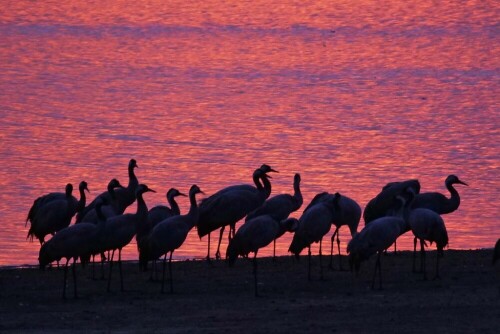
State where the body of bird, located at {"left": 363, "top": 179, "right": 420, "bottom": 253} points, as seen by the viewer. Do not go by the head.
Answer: to the viewer's right

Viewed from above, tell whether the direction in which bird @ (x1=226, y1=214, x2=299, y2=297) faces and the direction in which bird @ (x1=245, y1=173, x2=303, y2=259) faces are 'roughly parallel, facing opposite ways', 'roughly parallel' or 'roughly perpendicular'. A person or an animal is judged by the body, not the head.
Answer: roughly parallel

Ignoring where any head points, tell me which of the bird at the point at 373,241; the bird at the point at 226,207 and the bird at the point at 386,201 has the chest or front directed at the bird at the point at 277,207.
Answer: the bird at the point at 226,207

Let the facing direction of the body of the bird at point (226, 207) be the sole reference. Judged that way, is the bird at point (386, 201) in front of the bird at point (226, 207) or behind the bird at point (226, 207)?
in front

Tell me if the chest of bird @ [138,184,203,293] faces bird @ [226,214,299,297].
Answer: yes

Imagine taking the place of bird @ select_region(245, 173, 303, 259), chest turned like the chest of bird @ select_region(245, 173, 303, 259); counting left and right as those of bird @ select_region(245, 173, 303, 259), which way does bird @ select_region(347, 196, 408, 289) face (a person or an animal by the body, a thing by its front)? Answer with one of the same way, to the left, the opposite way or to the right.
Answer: the same way

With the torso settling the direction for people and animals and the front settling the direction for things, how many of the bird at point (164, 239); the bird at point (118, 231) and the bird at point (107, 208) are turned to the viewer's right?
3

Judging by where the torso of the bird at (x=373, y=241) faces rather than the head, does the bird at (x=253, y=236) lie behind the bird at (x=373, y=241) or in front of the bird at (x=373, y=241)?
behind

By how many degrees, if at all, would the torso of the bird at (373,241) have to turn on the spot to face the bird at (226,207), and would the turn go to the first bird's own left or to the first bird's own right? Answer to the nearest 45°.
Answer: approximately 135° to the first bird's own left

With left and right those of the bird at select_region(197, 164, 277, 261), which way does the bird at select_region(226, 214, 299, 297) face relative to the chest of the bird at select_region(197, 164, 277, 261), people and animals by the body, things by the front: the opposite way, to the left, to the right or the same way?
the same way

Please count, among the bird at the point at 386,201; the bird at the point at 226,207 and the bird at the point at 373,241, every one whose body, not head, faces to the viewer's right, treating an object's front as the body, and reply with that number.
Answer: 3

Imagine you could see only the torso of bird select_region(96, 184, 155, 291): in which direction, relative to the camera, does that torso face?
to the viewer's right

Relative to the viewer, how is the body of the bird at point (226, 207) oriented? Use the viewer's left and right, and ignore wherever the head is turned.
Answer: facing to the right of the viewer

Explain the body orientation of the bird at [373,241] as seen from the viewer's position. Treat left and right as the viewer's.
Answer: facing to the right of the viewer

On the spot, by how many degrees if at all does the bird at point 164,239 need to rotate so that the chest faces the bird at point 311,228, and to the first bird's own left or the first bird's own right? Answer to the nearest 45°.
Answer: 0° — it already faces it

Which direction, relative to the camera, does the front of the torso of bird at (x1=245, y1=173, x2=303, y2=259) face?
to the viewer's right
